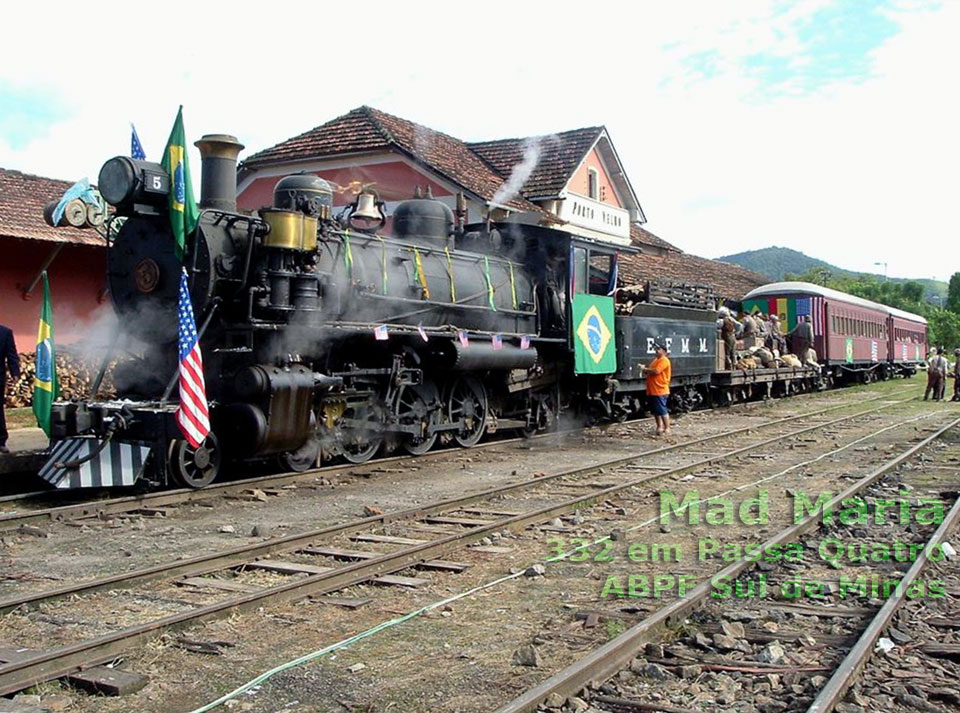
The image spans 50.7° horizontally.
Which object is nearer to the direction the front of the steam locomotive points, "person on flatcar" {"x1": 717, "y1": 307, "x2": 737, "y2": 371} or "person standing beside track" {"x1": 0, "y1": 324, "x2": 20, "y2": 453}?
the person standing beside track

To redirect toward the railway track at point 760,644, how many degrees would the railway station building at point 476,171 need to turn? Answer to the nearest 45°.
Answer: approximately 45° to its right

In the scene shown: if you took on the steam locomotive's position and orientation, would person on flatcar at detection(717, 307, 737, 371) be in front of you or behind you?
behind

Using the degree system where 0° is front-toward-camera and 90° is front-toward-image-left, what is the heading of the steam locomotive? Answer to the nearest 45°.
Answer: approximately 45°

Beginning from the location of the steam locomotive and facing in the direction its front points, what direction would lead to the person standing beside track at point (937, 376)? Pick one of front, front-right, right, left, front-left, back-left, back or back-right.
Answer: back

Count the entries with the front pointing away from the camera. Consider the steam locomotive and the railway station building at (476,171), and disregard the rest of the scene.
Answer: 0

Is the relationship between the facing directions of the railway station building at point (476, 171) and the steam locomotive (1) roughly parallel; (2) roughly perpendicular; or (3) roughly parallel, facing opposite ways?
roughly perpendicular

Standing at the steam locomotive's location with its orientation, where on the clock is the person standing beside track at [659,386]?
The person standing beside track is roughly at 6 o'clock from the steam locomotive.

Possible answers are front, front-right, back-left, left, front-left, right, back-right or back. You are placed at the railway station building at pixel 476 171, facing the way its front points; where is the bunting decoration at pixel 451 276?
front-right

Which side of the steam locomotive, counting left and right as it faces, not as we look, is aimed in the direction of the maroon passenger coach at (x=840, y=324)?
back

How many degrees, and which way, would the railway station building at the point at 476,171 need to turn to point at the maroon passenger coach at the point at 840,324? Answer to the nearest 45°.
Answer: approximately 90° to its left

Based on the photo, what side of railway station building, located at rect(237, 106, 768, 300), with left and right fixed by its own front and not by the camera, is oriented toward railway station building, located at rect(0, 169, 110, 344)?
right

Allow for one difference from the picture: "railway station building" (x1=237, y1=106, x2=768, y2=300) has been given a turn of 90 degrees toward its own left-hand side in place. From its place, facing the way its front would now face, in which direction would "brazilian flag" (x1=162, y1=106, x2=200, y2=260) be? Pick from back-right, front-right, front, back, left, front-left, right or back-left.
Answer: back-right

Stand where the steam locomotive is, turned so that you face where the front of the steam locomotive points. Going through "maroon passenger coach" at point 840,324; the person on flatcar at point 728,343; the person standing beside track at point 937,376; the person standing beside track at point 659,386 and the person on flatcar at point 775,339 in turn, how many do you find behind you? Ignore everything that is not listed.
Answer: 5
